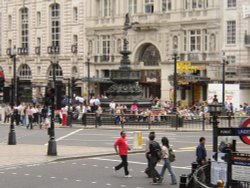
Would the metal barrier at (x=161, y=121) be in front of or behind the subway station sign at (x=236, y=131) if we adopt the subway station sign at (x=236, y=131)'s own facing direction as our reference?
behind

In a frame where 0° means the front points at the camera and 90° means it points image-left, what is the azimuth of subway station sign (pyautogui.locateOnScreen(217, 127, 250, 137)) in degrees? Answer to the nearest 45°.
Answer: approximately 0°

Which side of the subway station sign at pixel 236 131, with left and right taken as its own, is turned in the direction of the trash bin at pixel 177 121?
back
